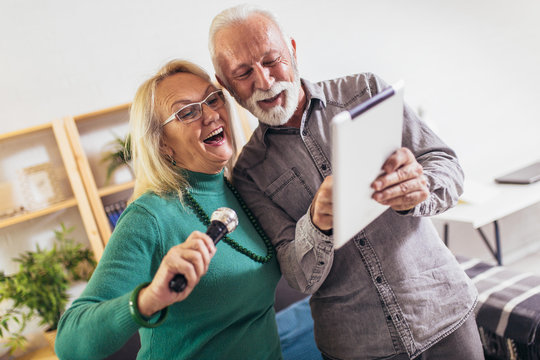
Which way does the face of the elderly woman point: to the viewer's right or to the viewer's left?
to the viewer's right

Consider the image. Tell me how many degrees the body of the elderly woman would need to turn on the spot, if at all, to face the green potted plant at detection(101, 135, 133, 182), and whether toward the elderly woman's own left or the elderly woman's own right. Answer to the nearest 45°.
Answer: approximately 135° to the elderly woman's own left

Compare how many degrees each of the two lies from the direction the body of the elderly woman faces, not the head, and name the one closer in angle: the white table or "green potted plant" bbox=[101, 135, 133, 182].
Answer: the white table

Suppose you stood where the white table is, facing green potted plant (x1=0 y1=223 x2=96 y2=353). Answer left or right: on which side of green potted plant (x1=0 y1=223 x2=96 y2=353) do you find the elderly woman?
left

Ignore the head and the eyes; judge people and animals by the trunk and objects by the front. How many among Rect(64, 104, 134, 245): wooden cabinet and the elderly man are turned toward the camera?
2

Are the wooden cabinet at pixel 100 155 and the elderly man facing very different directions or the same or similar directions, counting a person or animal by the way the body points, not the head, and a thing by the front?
same or similar directions

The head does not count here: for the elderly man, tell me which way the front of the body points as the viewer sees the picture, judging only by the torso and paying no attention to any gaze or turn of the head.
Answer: toward the camera

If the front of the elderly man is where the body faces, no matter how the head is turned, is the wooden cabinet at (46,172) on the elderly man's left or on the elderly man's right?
on the elderly man's right

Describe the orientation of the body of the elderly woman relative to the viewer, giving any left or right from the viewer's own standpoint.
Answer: facing the viewer and to the right of the viewer

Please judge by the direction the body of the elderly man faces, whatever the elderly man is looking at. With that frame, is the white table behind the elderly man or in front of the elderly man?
behind

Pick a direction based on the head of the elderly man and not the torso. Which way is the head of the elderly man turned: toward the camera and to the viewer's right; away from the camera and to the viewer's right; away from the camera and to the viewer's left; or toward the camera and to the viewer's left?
toward the camera and to the viewer's right

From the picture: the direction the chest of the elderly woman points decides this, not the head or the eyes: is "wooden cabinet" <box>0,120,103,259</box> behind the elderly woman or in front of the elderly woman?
behind

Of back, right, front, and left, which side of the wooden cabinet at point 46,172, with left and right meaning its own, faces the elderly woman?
front

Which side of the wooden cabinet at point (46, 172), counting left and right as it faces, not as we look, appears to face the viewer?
front
